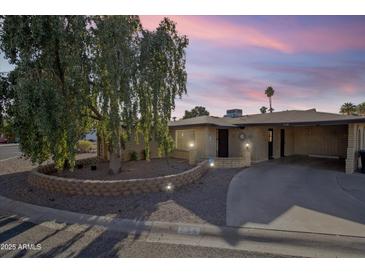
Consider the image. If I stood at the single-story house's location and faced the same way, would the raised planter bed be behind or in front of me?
in front

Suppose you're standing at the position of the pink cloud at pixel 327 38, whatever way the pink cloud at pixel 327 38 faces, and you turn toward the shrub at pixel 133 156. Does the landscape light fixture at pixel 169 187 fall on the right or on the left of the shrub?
left

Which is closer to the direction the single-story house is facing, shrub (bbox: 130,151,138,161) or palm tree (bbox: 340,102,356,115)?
the shrub

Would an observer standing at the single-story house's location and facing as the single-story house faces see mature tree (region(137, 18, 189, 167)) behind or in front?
in front

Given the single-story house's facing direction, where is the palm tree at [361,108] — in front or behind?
behind

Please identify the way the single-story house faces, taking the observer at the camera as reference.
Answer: facing the viewer

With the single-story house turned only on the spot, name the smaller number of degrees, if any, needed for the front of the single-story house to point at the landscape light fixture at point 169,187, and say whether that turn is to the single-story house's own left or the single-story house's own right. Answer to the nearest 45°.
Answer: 0° — it already faces it
